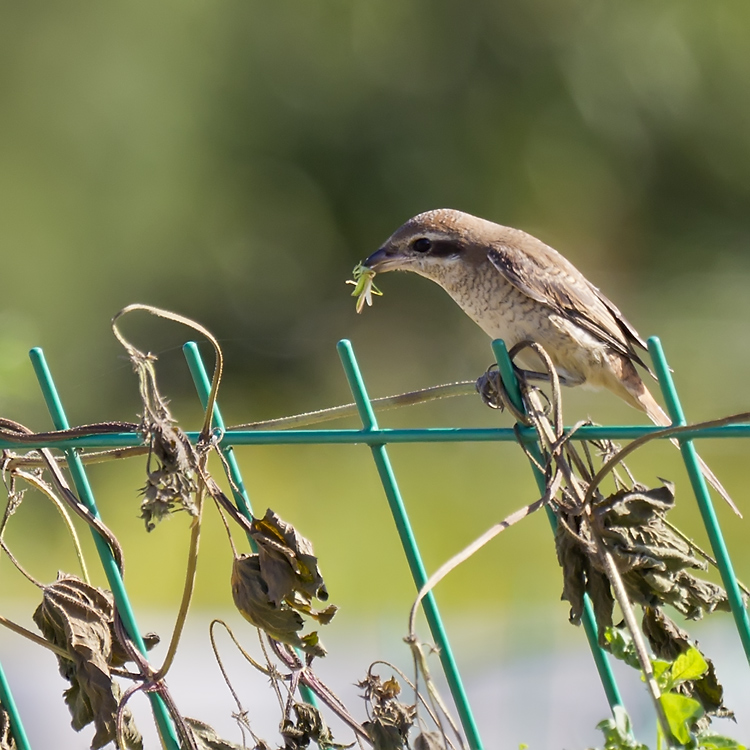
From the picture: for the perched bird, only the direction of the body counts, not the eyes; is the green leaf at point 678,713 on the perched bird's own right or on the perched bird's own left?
on the perched bird's own left

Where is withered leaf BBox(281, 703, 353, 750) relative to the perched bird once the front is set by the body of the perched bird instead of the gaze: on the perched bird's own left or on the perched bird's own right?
on the perched bird's own left

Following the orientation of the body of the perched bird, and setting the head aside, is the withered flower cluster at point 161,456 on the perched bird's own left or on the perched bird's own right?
on the perched bird's own right

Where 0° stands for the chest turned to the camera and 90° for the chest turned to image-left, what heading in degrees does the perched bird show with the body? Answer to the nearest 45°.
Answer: approximately 90°
